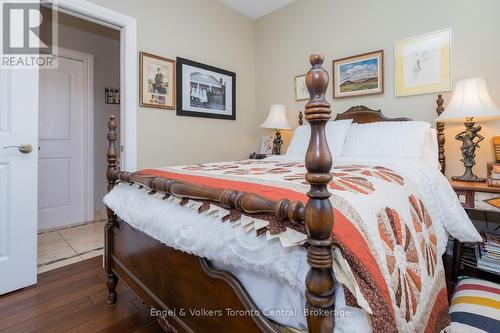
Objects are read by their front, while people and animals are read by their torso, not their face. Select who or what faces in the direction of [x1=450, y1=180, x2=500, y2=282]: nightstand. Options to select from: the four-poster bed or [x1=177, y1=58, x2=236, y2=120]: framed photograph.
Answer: the framed photograph

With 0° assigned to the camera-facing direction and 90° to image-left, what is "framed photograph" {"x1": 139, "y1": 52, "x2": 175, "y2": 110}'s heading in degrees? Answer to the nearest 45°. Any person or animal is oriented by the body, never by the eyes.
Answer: approximately 315°

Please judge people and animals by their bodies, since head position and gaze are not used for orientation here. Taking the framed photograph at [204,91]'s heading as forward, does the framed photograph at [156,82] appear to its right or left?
on its right

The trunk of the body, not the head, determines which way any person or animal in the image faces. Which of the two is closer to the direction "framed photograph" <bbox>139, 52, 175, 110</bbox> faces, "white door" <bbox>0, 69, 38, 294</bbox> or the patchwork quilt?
the patchwork quilt

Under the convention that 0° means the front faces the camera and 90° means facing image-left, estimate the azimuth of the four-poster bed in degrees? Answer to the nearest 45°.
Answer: approximately 45°

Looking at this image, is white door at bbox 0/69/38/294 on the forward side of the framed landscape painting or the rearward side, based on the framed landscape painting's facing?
on the forward side

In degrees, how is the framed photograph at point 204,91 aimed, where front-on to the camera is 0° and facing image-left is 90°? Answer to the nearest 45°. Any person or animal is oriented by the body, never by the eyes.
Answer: approximately 315°

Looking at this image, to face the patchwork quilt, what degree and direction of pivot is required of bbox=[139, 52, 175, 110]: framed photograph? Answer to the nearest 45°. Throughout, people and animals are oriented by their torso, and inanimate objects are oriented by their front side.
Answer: approximately 45° to its right
